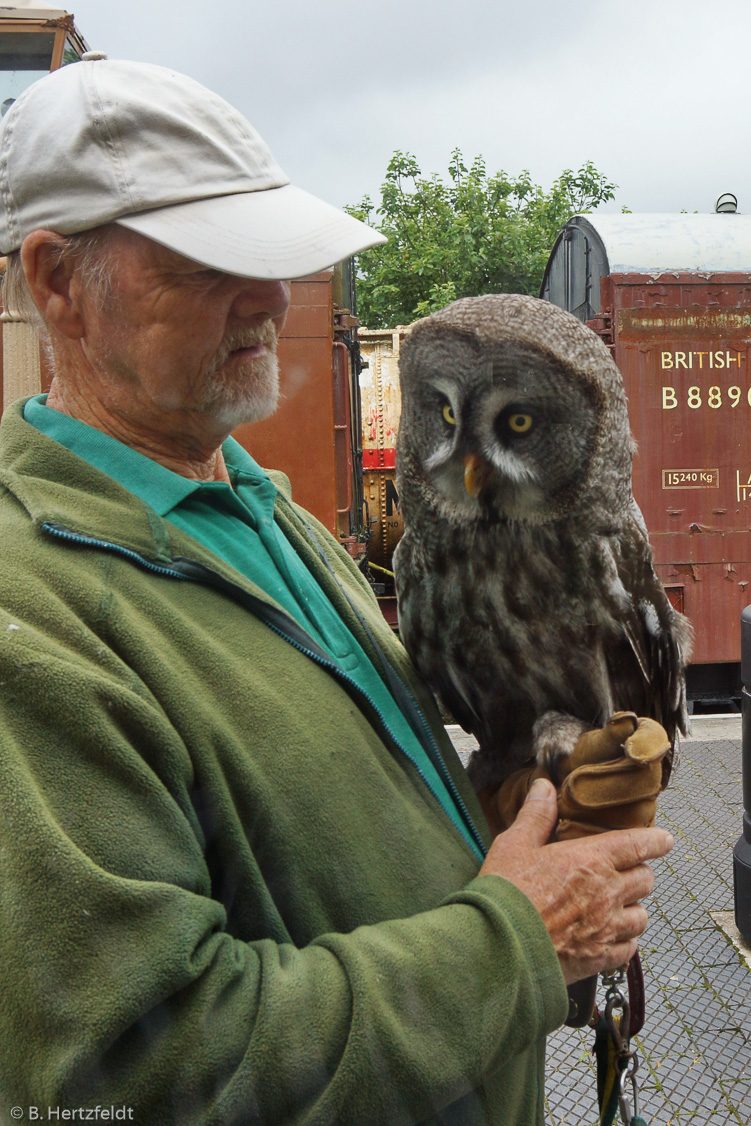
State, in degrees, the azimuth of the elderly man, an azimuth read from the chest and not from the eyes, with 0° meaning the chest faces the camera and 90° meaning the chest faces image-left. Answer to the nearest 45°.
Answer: approximately 315°

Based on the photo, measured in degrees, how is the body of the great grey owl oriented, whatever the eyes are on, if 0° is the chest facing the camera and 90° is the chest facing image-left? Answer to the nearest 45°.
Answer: approximately 45°
